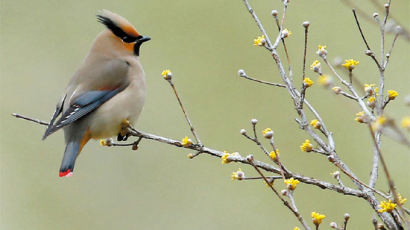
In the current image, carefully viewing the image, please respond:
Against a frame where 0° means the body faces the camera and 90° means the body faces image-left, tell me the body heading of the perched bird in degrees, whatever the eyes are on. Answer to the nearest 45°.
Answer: approximately 270°

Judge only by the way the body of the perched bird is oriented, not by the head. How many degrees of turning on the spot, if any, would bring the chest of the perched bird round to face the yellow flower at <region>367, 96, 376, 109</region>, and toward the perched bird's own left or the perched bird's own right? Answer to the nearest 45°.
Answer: approximately 45° to the perched bird's own right
